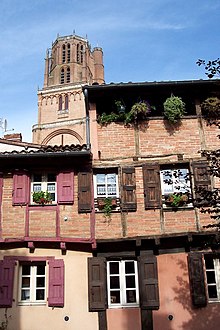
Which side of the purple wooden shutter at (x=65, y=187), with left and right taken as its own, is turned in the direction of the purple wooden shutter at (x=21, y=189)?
right

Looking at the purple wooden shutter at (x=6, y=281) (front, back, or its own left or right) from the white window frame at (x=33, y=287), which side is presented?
left

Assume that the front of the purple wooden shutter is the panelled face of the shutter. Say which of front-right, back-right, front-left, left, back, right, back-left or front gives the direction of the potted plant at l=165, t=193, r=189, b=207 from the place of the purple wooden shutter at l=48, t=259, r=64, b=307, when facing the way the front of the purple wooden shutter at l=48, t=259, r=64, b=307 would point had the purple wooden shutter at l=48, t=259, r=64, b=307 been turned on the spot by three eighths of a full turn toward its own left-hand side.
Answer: front-right

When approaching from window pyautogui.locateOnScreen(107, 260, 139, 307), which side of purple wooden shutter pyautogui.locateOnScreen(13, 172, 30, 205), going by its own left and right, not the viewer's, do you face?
left

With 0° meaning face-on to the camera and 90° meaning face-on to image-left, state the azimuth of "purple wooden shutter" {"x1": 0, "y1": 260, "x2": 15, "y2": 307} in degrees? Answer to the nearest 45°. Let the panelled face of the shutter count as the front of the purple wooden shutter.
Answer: approximately 0°

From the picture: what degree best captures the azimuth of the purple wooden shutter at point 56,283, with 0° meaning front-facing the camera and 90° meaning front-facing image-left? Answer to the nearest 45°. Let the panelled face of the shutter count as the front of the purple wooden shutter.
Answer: approximately 0°
